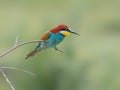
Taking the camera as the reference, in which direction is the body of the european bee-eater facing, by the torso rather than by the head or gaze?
to the viewer's right
